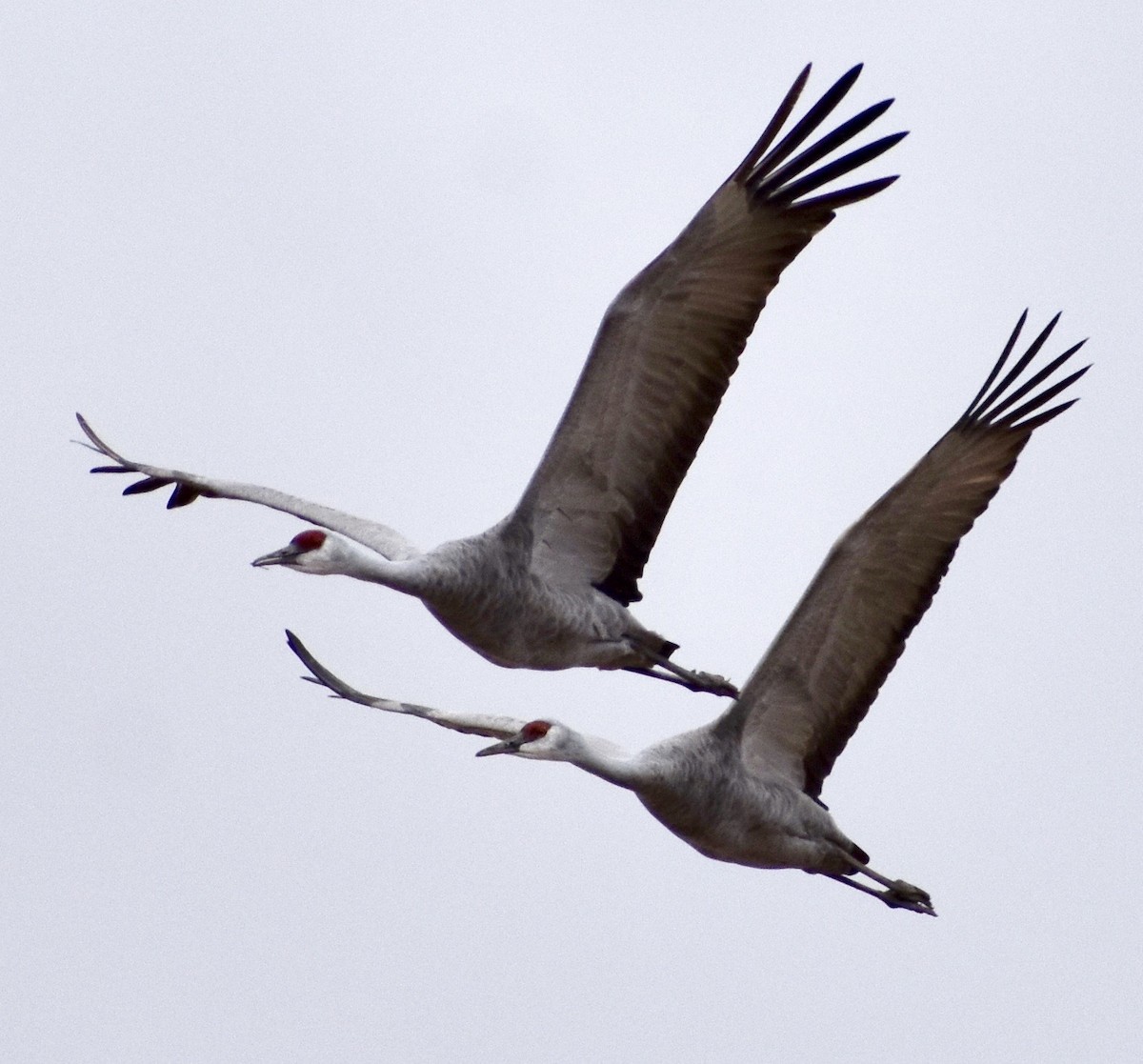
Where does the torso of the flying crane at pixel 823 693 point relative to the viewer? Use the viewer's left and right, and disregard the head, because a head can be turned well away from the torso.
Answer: facing the viewer and to the left of the viewer

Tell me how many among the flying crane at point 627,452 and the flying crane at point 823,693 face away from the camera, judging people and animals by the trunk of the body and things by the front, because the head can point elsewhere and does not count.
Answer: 0

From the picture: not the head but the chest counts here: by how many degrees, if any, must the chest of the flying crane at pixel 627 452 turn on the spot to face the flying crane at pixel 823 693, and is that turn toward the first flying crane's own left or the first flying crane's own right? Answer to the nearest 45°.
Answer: approximately 135° to the first flying crane's own left

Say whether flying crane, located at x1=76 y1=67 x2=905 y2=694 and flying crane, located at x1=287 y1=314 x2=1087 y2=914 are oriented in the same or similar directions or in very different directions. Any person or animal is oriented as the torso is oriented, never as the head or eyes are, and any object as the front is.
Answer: same or similar directions
